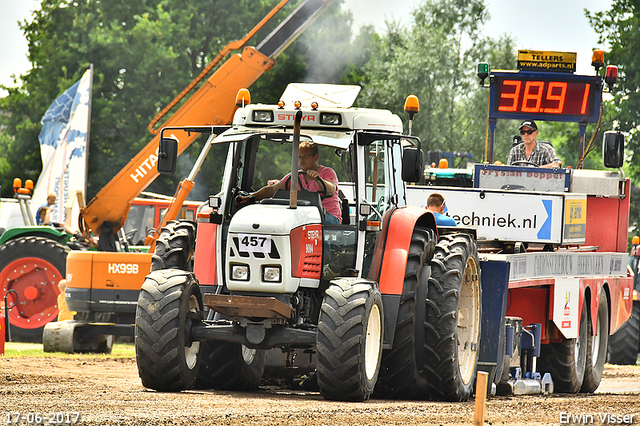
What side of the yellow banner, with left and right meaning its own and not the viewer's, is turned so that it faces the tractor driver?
front

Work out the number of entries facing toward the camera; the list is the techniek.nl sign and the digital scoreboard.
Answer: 2

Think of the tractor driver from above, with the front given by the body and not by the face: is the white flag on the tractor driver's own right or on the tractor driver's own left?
on the tractor driver's own right

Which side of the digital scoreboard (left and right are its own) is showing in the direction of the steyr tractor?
front

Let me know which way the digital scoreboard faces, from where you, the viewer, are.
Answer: facing the viewer

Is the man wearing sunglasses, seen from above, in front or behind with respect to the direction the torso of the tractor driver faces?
behind

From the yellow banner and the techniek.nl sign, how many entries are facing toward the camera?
2

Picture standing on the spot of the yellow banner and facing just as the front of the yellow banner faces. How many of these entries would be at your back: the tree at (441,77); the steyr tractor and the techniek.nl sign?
1

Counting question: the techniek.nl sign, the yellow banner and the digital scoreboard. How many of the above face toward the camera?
3

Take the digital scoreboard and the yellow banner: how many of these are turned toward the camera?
2

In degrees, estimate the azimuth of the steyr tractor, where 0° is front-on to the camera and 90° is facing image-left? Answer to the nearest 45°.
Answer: approximately 45°

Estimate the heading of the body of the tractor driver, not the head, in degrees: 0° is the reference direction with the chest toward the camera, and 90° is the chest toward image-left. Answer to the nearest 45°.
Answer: approximately 45°

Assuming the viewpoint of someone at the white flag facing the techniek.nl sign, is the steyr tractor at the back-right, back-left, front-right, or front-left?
front-right

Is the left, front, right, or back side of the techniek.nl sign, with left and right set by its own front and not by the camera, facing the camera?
front

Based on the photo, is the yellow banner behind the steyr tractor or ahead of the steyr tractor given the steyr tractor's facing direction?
behind

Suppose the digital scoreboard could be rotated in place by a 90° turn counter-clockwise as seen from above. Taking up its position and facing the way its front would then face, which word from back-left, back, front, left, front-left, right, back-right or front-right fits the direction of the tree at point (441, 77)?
left

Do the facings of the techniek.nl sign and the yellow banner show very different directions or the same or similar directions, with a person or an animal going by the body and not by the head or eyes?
same or similar directions
